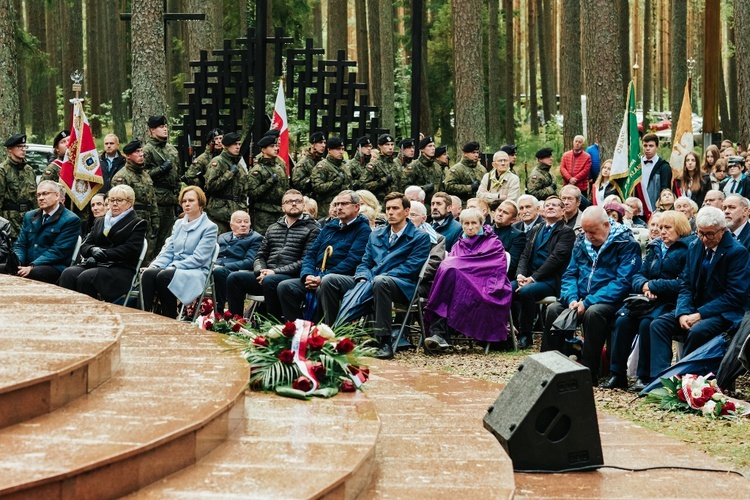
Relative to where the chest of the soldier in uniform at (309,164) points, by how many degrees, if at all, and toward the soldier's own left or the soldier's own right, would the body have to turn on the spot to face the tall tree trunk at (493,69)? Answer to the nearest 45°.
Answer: approximately 135° to the soldier's own left

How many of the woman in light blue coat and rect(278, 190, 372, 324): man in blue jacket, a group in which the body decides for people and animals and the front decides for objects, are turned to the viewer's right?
0

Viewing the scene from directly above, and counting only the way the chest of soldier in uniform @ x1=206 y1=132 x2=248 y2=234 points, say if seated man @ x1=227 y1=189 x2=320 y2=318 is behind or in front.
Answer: in front

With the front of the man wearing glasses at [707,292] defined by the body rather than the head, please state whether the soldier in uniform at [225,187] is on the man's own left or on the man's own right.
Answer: on the man's own right

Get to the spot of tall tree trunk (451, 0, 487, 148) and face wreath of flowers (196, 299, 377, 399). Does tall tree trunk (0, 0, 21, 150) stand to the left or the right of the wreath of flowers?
right

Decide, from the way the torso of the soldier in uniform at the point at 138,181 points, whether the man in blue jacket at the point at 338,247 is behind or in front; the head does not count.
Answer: in front

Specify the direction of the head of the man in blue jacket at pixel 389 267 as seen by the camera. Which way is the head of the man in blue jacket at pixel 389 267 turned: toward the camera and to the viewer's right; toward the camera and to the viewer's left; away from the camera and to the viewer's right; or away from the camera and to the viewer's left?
toward the camera and to the viewer's left

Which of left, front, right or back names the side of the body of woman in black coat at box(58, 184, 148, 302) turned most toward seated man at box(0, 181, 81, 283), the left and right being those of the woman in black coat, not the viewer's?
right

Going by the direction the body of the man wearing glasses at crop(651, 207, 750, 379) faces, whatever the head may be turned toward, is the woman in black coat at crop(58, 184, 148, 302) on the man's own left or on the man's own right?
on the man's own right

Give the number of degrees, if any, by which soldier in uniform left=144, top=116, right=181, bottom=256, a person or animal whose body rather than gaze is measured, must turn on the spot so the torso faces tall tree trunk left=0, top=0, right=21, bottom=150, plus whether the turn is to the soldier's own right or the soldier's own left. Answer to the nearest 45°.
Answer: approximately 180°

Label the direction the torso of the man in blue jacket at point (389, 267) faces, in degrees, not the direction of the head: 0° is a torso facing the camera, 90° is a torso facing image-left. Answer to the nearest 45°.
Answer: approximately 45°
